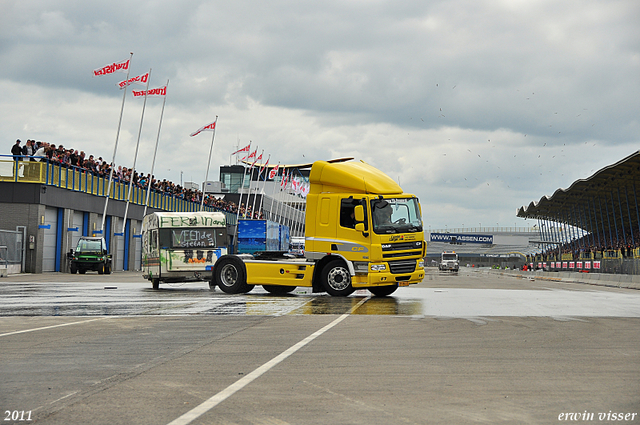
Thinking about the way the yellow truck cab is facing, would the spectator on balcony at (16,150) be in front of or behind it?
behind

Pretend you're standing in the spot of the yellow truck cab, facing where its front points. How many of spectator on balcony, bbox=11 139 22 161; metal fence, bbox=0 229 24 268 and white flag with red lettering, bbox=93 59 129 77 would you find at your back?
3

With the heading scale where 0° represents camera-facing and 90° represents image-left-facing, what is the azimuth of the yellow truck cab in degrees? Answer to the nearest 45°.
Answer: approximately 315°

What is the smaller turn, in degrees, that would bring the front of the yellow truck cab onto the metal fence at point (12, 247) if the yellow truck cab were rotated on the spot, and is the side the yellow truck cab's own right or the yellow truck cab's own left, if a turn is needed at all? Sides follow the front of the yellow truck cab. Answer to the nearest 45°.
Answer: approximately 180°

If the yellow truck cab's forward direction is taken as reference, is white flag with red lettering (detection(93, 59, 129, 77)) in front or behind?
behind
